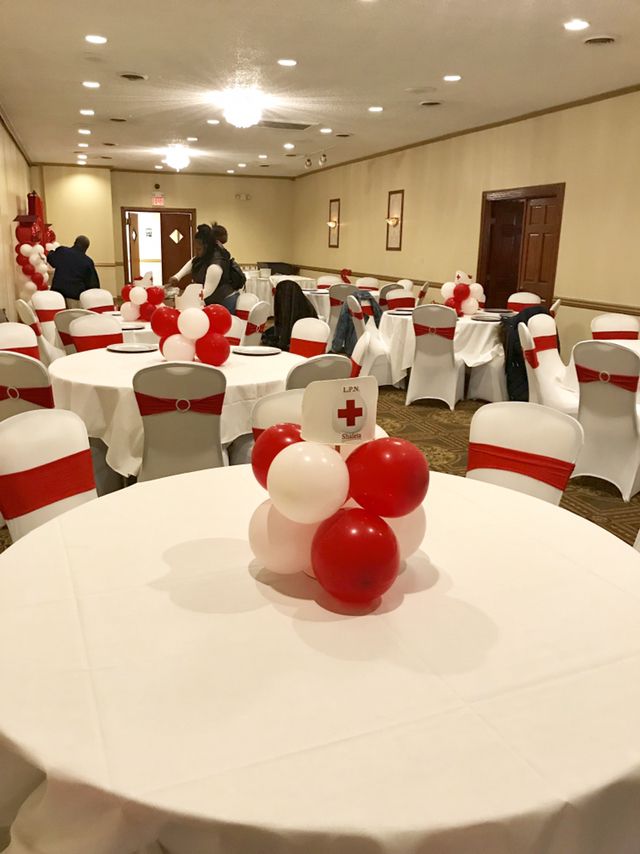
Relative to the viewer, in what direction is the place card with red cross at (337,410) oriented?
toward the camera

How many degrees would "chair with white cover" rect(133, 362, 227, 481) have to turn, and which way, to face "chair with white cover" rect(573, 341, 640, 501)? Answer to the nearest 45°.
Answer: approximately 90° to its right

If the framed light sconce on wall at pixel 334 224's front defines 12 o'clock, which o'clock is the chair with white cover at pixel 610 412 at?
The chair with white cover is roughly at 10 o'clock from the framed light sconce on wall.

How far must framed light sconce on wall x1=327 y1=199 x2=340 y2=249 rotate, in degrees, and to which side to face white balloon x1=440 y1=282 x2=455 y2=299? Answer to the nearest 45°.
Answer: approximately 45° to its left

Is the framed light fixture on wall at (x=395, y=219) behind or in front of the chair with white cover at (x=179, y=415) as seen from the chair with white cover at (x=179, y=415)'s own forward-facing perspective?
in front

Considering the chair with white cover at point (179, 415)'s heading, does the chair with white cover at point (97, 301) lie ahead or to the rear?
ahead

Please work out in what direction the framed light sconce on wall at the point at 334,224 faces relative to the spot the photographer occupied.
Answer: facing the viewer and to the left of the viewer

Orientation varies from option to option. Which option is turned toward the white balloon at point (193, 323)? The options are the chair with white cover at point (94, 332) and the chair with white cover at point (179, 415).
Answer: the chair with white cover at point (179, 415)

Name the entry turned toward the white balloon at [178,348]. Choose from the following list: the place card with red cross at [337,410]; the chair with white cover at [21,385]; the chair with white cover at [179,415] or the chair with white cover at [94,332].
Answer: the chair with white cover at [179,415]

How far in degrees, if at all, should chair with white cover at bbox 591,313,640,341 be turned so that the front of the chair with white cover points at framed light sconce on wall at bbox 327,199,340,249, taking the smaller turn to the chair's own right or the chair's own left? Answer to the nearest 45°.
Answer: approximately 135° to the chair's own right

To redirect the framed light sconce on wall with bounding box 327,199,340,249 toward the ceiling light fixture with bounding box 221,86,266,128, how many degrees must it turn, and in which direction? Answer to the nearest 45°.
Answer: approximately 45° to its left

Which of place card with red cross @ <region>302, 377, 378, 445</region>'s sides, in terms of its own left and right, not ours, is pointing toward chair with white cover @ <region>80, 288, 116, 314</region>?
back
